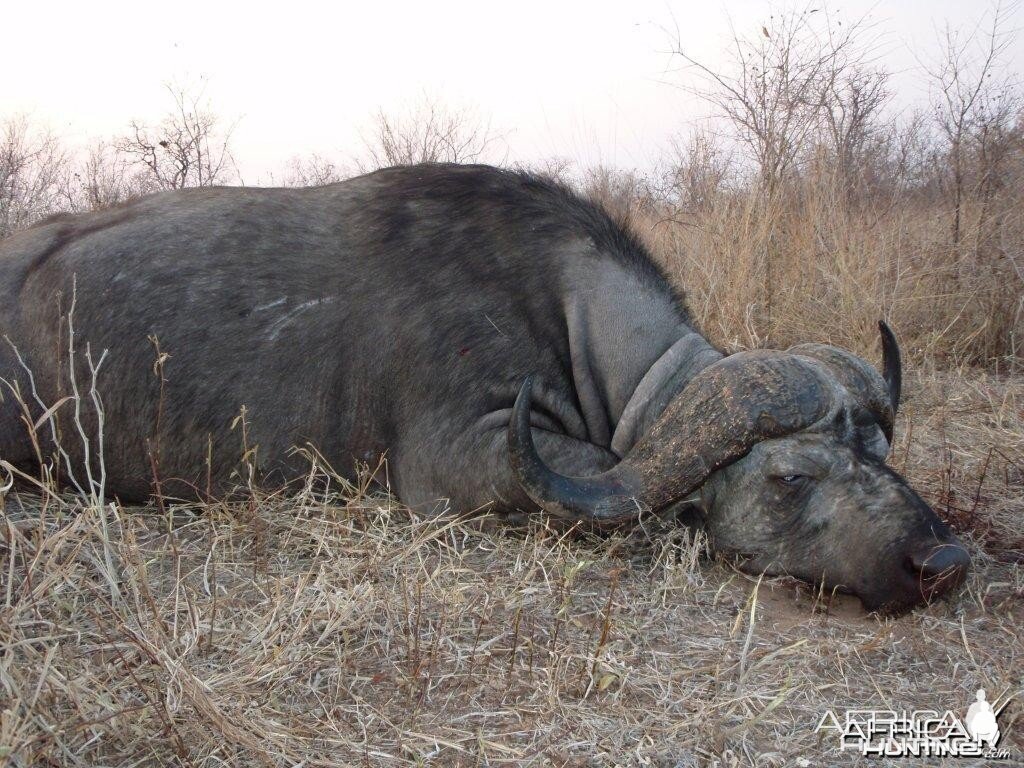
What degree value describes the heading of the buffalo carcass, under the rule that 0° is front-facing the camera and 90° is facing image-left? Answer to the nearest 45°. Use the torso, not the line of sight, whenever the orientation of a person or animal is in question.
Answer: approximately 270°
